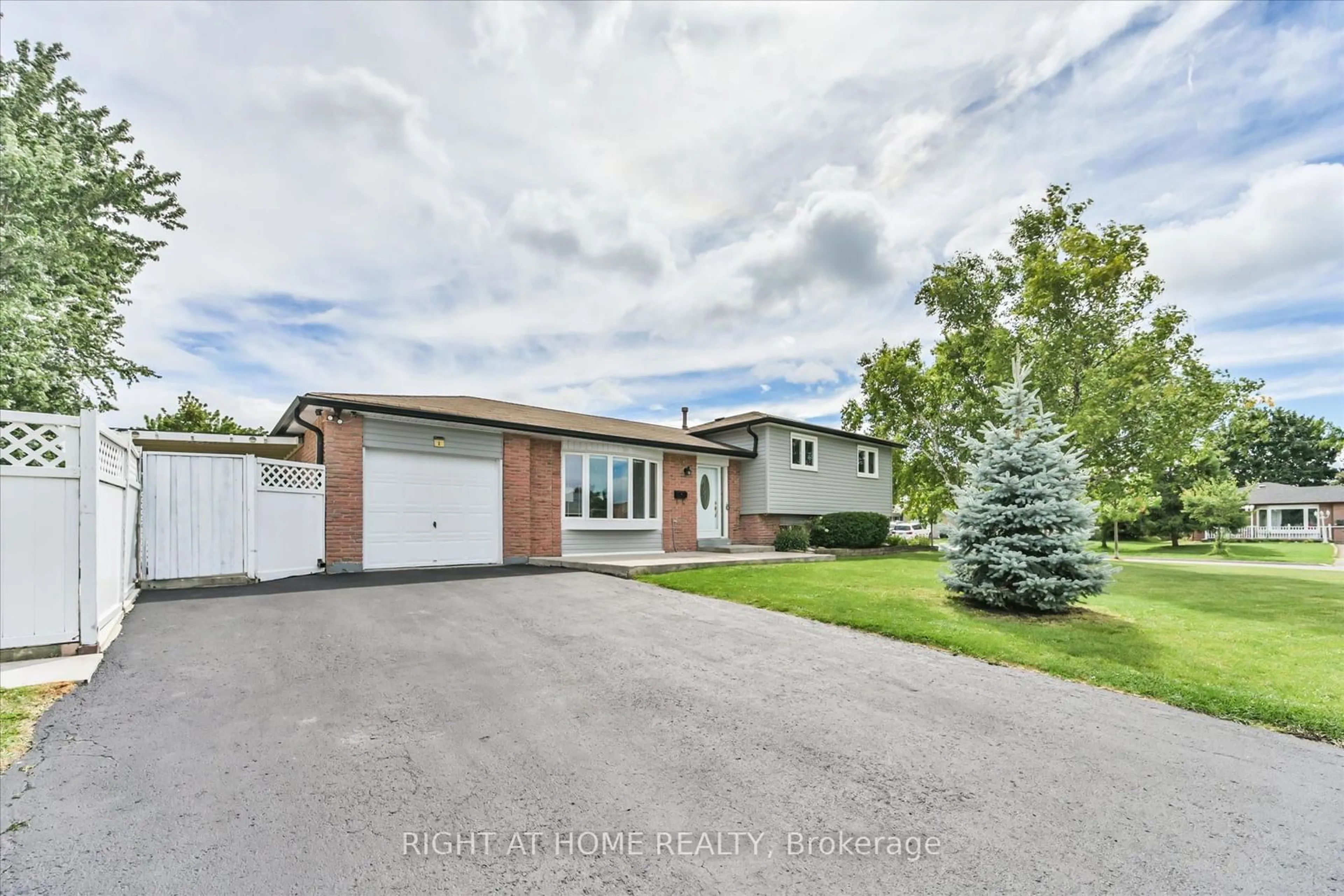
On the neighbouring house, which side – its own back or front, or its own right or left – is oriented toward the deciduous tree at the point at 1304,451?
back

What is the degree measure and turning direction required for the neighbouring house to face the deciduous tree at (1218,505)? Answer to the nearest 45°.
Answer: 0° — it already faces it

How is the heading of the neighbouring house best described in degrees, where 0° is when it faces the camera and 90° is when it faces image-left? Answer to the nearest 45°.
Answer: approximately 0°

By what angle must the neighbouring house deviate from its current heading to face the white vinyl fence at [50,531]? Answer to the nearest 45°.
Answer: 0° — it already faces it

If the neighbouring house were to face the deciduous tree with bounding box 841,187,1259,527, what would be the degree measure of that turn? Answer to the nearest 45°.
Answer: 0° — it already faces it
